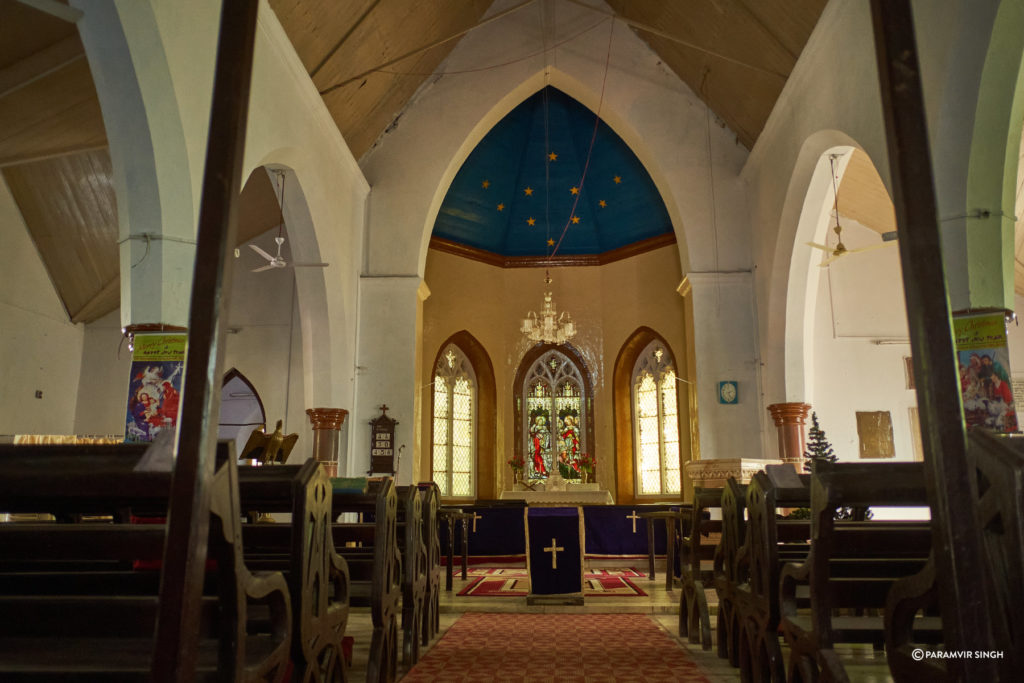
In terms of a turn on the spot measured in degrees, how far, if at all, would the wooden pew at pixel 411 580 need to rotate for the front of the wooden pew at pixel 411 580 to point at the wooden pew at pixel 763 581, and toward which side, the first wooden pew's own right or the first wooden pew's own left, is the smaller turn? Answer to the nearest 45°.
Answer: approximately 135° to the first wooden pew's own right

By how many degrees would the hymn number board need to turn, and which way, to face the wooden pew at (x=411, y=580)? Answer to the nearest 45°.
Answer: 0° — it already faces it

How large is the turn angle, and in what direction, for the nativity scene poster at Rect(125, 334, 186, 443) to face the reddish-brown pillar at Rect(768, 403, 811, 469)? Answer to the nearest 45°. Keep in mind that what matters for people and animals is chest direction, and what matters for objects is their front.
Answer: approximately 90° to its left

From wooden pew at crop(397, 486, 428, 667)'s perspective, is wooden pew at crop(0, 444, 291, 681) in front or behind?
behind

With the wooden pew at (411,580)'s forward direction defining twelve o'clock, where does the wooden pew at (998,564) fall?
the wooden pew at (998,564) is roughly at 5 o'clock from the wooden pew at (411,580).

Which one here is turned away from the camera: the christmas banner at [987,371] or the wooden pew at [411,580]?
the wooden pew

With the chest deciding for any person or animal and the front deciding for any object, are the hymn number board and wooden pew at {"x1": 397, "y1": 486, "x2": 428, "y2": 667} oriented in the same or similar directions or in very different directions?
very different directions

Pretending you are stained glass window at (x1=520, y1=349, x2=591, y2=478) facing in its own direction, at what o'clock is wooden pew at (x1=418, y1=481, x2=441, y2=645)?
The wooden pew is roughly at 12 o'clock from the stained glass window.

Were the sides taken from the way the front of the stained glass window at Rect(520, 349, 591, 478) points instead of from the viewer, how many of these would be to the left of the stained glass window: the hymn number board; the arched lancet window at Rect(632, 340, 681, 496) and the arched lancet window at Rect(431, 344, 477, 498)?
1

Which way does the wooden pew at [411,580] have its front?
away from the camera

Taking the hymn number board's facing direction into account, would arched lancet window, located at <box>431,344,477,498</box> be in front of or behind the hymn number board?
behind

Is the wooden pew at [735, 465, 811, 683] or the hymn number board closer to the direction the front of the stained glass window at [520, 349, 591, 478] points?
the wooden pew
